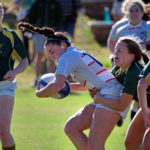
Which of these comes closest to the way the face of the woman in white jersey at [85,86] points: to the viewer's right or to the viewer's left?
to the viewer's left

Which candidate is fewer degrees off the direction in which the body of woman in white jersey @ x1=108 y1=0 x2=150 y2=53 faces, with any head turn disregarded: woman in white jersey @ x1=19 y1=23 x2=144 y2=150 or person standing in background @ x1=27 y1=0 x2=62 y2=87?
the woman in white jersey

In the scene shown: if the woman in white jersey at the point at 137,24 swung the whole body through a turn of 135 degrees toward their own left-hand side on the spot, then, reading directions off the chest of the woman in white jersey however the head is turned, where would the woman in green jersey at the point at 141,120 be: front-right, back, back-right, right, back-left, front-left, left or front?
back-right

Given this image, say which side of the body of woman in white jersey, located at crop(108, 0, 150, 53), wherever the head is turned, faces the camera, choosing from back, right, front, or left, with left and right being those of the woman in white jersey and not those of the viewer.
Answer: front

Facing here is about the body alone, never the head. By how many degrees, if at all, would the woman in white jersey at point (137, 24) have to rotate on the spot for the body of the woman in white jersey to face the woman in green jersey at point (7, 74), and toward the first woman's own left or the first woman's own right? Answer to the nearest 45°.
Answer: approximately 45° to the first woman's own right

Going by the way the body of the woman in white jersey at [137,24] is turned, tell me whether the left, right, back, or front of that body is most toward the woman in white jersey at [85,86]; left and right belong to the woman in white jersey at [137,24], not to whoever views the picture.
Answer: front

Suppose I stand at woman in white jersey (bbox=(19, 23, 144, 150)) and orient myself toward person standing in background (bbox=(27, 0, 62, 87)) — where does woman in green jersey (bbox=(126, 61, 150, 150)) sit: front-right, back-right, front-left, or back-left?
back-right

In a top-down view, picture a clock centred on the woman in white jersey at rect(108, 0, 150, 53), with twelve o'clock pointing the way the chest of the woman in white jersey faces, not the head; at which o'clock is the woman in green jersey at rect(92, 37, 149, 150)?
The woman in green jersey is roughly at 12 o'clock from the woman in white jersey.

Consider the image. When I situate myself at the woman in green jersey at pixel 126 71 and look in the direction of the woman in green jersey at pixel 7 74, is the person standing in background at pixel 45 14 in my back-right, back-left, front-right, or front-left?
front-right

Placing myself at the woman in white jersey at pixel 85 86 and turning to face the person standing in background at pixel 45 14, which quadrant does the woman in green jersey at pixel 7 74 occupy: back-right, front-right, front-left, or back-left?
front-left

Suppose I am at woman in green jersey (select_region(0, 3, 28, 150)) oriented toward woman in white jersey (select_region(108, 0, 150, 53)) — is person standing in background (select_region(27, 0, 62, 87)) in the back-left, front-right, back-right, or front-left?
front-left
